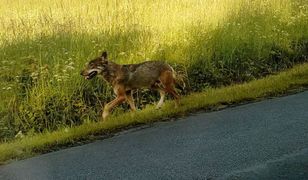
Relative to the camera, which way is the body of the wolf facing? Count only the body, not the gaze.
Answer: to the viewer's left
